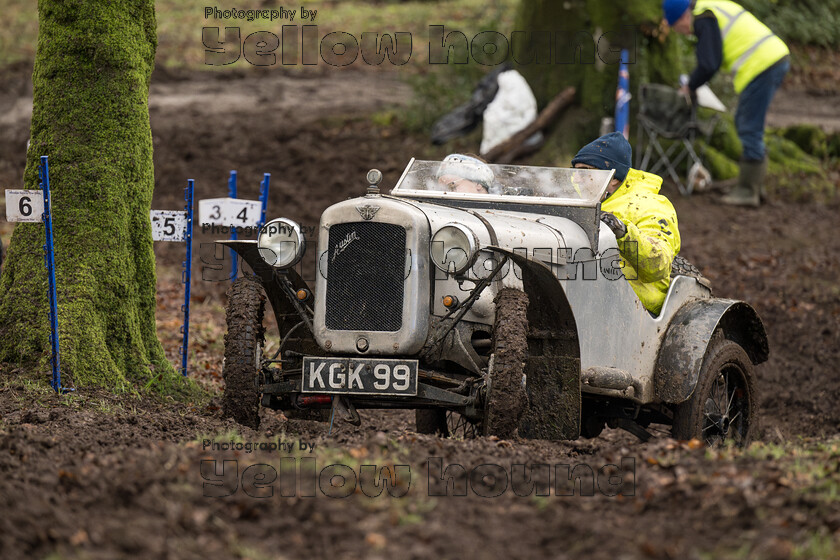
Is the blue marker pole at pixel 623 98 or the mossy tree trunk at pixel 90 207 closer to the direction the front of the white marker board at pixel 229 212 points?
the mossy tree trunk

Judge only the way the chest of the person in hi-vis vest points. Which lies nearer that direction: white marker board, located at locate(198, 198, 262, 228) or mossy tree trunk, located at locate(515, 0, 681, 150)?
the mossy tree trunk

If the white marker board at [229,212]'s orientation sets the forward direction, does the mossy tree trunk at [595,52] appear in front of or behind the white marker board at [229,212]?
behind

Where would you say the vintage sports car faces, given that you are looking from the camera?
facing the viewer and to the left of the viewer

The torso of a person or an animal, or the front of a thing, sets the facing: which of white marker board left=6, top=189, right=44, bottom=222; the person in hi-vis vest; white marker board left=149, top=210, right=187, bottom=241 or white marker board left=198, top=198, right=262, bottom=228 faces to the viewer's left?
the person in hi-vis vest

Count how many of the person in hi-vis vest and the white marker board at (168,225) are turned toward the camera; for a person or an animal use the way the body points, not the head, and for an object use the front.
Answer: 1

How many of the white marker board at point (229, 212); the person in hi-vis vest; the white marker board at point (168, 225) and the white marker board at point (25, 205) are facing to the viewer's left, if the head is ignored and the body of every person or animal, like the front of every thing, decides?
1

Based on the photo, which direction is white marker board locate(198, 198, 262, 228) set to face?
toward the camera

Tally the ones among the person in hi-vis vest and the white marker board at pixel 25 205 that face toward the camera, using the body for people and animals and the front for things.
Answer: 1

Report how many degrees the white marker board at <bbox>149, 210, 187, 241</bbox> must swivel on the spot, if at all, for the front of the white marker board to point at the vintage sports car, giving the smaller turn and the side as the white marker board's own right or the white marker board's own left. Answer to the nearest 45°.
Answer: approximately 45° to the white marker board's own left

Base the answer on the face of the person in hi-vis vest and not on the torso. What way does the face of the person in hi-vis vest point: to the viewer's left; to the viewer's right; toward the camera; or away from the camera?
to the viewer's left

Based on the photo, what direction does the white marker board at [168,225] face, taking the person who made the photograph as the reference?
facing the viewer

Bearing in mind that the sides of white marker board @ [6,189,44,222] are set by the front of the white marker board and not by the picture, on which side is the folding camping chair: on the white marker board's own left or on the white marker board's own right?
on the white marker board's own left

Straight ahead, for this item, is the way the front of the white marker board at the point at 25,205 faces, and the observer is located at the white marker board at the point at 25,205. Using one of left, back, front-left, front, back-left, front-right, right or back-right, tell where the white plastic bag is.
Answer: back-left

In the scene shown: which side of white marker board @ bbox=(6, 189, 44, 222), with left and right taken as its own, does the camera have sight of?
front

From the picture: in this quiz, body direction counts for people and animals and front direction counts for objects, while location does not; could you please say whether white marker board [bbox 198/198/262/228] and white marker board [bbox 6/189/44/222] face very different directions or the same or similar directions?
same or similar directions

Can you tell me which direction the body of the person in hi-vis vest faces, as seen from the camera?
to the viewer's left
